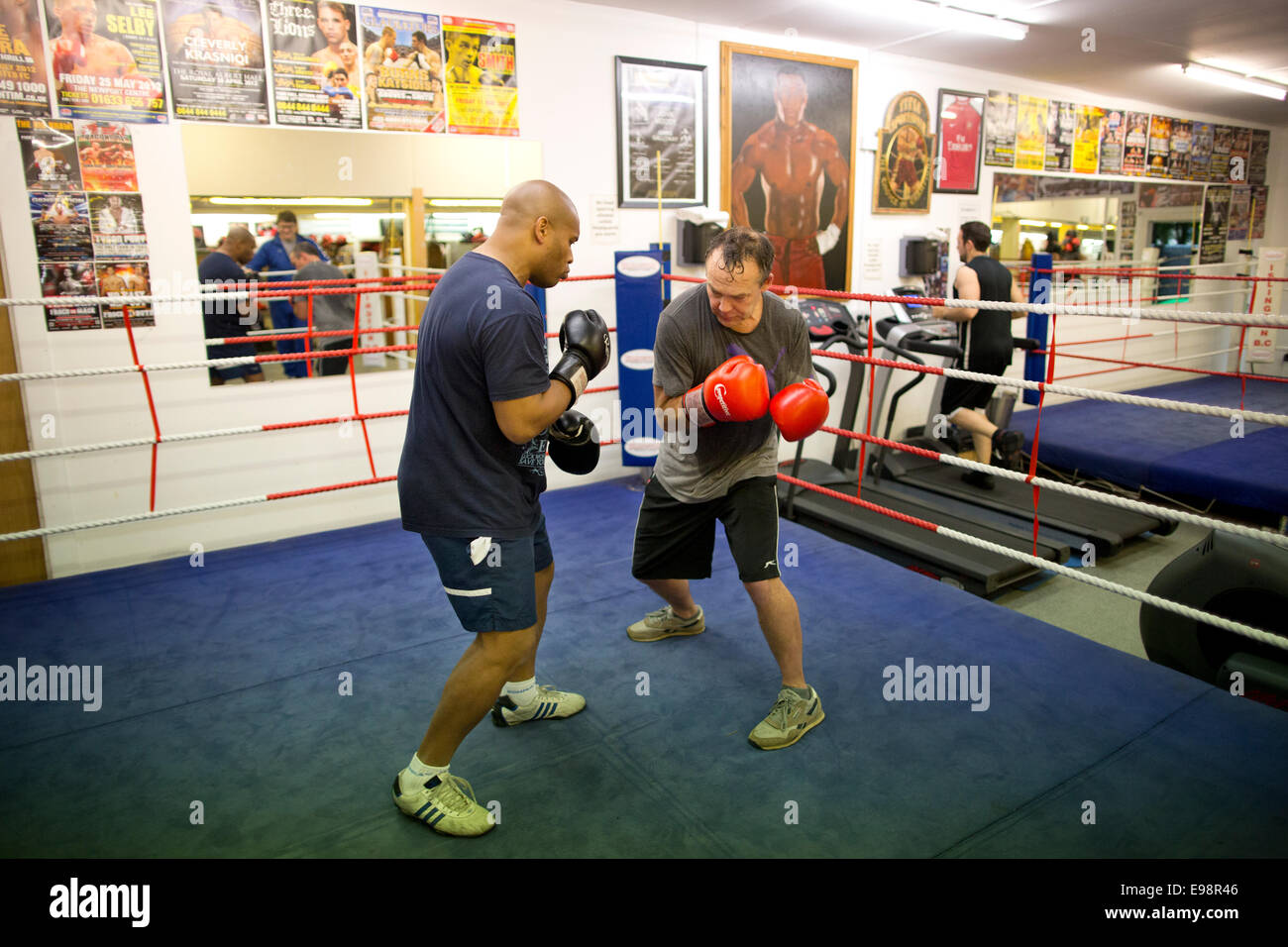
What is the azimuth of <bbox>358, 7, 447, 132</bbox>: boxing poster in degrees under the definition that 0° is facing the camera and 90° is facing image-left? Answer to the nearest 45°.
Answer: approximately 0°

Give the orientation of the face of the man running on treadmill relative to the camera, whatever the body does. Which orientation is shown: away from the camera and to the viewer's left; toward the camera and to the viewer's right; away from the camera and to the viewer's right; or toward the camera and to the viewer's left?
away from the camera and to the viewer's left

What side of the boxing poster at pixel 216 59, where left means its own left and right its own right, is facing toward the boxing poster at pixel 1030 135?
left

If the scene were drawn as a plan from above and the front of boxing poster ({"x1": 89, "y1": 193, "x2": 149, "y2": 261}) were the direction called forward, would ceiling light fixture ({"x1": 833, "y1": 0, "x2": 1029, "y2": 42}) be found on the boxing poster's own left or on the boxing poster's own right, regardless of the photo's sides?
on the boxing poster's own left
